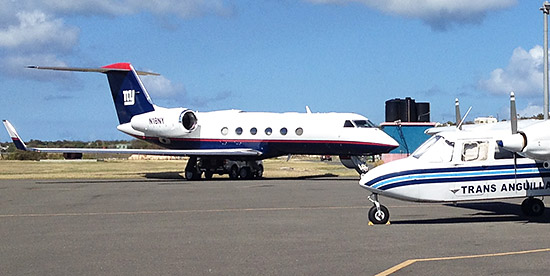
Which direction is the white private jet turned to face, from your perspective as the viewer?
facing the viewer and to the right of the viewer

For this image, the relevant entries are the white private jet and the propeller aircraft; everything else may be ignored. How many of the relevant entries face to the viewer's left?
1

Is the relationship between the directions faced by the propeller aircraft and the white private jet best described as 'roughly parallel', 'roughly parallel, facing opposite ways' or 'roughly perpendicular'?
roughly parallel, facing opposite ways

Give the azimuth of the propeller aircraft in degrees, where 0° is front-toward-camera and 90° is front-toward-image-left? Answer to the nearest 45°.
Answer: approximately 90°

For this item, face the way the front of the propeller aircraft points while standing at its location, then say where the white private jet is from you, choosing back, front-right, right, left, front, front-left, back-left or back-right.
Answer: front-right

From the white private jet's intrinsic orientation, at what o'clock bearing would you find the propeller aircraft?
The propeller aircraft is roughly at 1 o'clock from the white private jet.

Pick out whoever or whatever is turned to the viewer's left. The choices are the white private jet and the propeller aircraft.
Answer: the propeller aircraft
